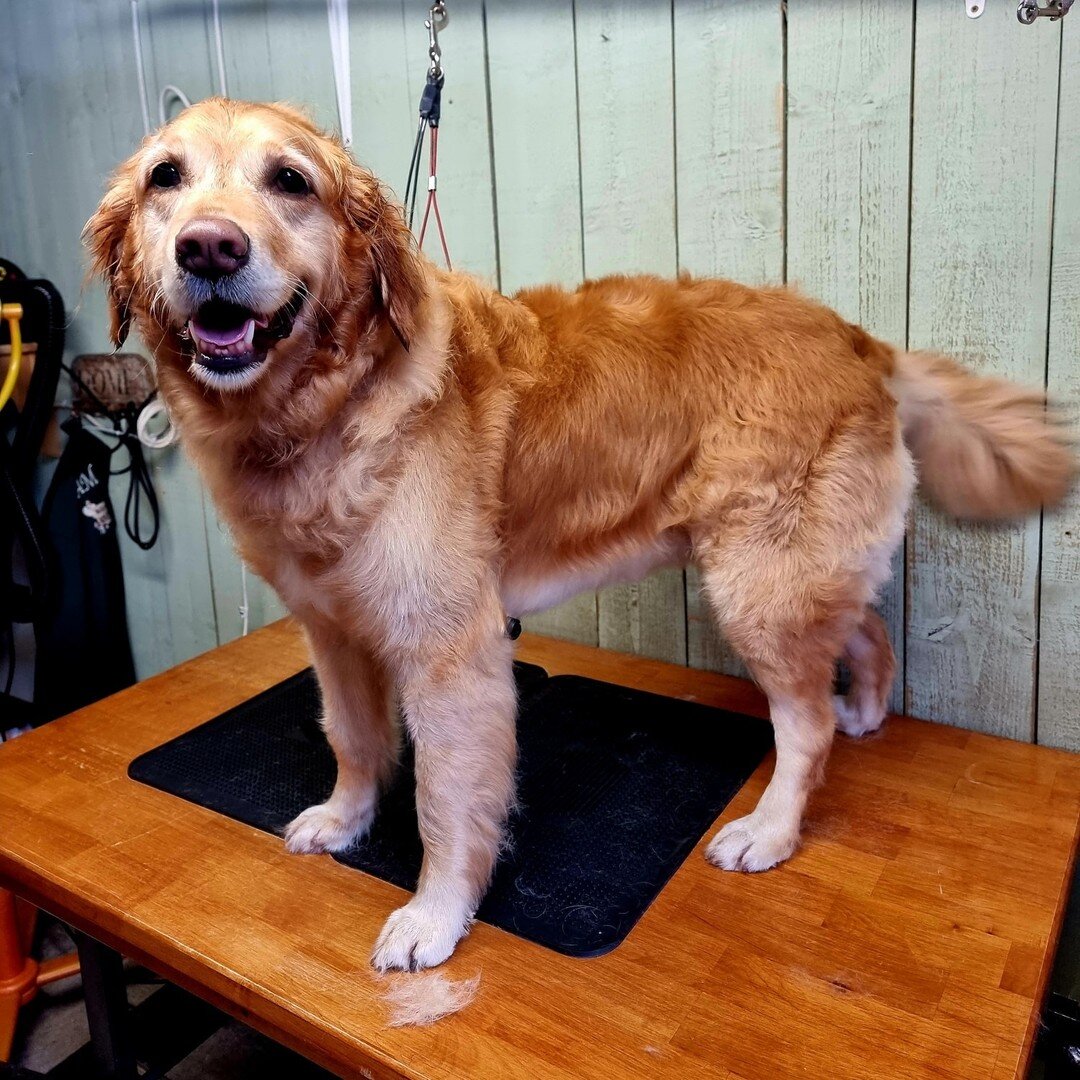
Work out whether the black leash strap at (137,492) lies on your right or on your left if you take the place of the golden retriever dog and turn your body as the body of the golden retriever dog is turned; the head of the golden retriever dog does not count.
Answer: on your right

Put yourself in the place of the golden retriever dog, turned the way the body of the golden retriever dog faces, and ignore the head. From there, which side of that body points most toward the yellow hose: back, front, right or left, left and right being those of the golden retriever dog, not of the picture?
right

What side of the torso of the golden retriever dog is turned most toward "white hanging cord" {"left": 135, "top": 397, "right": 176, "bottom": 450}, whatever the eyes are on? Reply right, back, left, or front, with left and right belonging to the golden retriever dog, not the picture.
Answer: right

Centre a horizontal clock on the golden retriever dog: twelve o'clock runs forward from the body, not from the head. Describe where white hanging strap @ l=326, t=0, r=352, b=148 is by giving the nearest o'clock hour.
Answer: The white hanging strap is roughly at 4 o'clock from the golden retriever dog.

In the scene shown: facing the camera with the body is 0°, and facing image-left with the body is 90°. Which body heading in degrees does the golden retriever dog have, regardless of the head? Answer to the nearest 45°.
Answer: approximately 45°

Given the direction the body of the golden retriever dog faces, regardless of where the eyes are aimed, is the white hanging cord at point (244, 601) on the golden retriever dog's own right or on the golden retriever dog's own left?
on the golden retriever dog's own right
